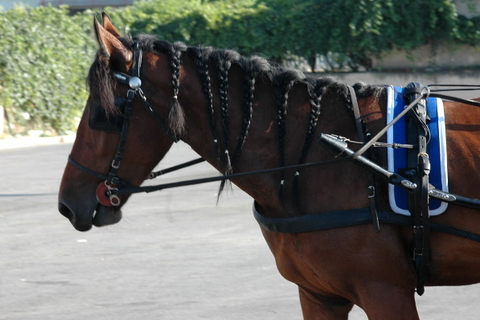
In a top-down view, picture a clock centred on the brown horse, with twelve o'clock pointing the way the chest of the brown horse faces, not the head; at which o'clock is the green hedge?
The green hedge is roughly at 2 o'clock from the brown horse.

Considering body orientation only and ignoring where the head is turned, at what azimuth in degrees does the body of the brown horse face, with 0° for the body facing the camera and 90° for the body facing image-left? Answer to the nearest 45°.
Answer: approximately 90°
